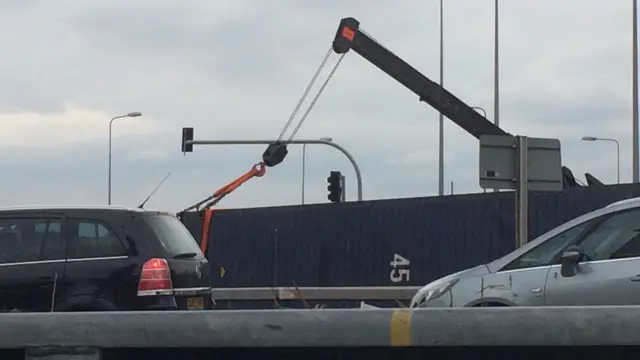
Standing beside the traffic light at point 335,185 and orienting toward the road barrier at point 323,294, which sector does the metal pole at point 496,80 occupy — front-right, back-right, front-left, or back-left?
back-left

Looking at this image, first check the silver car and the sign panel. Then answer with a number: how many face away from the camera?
1

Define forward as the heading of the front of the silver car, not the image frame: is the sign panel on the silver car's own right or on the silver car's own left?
on the silver car's own right

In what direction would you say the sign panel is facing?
away from the camera

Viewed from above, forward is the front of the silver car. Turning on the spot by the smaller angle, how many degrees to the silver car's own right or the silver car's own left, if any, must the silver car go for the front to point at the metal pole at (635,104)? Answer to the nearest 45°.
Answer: approximately 90° to the silver car's own right

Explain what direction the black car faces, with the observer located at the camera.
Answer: facing away from the viewer and to the left of the viewer

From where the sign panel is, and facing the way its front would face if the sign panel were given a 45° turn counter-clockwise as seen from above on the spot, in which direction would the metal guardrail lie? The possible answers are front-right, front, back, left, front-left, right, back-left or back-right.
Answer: back-left

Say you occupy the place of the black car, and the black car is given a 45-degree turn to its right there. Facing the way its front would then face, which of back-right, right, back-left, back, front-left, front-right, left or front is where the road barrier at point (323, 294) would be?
front-right

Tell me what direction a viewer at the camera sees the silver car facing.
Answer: facing to the left of the viewer

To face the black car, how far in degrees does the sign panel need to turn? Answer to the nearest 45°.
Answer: approximately 135° to its left

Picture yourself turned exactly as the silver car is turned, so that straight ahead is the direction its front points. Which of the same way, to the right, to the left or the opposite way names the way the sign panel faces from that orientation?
to the right
